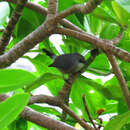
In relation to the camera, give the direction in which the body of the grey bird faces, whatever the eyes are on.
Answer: to the viewer's right
